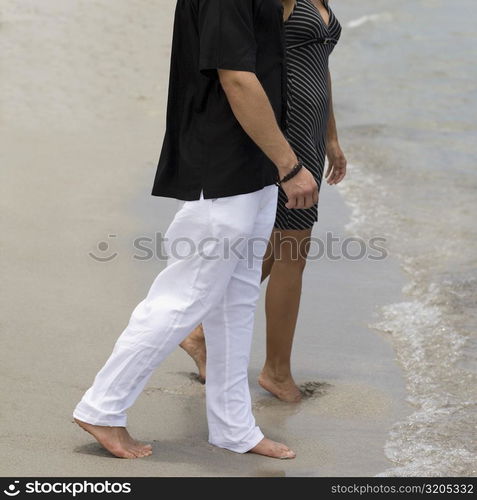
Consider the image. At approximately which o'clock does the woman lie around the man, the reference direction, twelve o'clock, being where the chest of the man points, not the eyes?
The woman is roughly at 10 o'clock from the man.

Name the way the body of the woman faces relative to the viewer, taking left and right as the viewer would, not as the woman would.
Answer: facing the viewer and to the right of the viewer

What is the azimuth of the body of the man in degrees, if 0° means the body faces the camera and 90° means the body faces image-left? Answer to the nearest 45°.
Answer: approximately 270°

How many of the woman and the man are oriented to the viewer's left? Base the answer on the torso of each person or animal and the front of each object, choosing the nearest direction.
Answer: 0

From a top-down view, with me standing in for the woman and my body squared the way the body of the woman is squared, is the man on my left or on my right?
on my right
